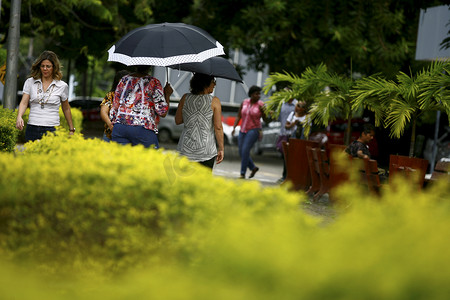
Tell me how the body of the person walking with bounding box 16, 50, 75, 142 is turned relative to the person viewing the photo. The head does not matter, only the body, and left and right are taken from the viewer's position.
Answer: facing the viewer

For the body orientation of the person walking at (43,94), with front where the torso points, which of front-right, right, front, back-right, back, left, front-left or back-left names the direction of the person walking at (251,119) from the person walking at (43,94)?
back-left

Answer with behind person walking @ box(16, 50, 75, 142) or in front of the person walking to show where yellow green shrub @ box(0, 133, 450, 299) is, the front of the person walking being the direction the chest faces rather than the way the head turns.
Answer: in front

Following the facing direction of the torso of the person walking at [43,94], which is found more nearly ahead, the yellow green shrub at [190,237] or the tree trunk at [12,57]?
the yellow green shrub

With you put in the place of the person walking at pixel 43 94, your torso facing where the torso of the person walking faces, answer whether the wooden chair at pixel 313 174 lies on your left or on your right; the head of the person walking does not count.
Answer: on your left

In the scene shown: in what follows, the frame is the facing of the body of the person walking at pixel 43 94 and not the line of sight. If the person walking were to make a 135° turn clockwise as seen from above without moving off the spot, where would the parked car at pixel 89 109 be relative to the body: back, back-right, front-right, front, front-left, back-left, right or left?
front-right

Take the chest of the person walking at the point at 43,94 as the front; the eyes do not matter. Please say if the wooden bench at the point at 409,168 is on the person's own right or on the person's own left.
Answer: on the person's own left

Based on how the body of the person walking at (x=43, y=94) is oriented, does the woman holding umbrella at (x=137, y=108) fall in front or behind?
in front

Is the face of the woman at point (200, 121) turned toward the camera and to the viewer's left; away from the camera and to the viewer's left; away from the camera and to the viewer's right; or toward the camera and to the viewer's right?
away from the camera and to the viewer's right
